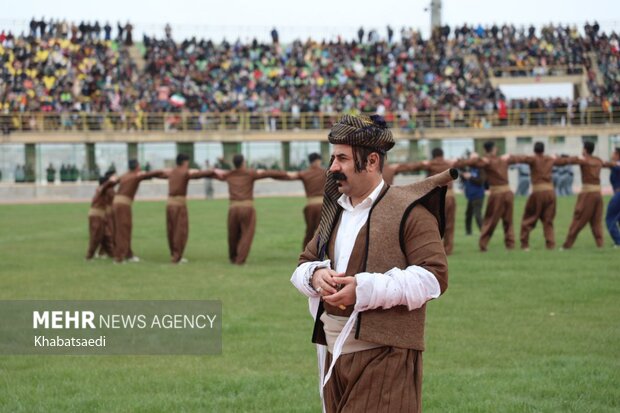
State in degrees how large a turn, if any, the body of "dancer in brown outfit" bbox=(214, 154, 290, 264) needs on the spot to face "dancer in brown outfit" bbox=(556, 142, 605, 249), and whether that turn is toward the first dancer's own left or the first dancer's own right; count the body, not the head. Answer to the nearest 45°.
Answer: approximately 90° to the first dancer's own right

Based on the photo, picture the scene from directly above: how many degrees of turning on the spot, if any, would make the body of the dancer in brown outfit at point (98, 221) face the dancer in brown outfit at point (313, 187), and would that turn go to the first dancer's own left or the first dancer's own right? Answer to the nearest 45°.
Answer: approximately 45° to the first dancer's own right

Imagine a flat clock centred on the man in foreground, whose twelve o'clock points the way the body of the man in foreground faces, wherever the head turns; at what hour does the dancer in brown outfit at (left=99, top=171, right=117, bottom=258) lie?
The dancer in brown outfit is roughly at 4 o'clock from the man in foreground.

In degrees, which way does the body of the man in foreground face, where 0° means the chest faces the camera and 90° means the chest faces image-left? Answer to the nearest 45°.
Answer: approximately 45°

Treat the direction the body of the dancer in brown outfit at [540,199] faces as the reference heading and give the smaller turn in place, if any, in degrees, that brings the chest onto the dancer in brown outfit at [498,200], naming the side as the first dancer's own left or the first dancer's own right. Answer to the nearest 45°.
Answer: approximately 90° to the first dancer's own left

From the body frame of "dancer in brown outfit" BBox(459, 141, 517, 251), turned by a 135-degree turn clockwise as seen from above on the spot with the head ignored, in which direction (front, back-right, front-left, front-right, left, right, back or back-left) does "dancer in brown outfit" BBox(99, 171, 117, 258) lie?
back-right

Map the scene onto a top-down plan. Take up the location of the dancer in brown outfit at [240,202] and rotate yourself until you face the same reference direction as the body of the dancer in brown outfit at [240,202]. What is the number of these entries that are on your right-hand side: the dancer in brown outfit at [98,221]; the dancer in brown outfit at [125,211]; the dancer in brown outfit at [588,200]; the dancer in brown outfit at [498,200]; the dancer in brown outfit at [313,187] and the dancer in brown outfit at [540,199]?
4

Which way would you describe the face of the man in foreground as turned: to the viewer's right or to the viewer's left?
to the viewer's left

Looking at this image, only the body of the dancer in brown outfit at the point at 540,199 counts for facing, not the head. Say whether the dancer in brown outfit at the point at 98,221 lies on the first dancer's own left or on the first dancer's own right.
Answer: on the first dancer's own left

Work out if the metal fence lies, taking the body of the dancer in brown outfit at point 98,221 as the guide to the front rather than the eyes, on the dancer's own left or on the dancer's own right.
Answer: on the dancer's own left

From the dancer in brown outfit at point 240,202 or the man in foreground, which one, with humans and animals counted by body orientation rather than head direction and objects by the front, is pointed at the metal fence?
the dancer in brown outfit
